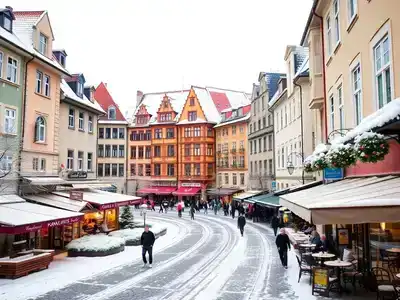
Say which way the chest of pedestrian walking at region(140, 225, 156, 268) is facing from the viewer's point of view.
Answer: toward the camera

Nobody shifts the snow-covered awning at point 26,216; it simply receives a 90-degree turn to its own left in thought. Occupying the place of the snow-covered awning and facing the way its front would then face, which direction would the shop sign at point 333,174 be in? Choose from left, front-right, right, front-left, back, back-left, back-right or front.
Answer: right

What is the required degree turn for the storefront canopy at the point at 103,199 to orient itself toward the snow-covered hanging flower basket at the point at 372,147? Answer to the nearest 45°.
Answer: approximately 45° to its right

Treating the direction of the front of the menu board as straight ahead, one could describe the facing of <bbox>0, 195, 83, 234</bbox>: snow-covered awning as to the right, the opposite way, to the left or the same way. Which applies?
to the left

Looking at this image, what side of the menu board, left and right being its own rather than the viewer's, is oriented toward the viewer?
front

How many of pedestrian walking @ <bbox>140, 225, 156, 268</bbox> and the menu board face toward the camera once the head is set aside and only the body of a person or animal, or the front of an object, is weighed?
2

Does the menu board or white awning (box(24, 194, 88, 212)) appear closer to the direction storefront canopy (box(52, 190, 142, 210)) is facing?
the menu board
